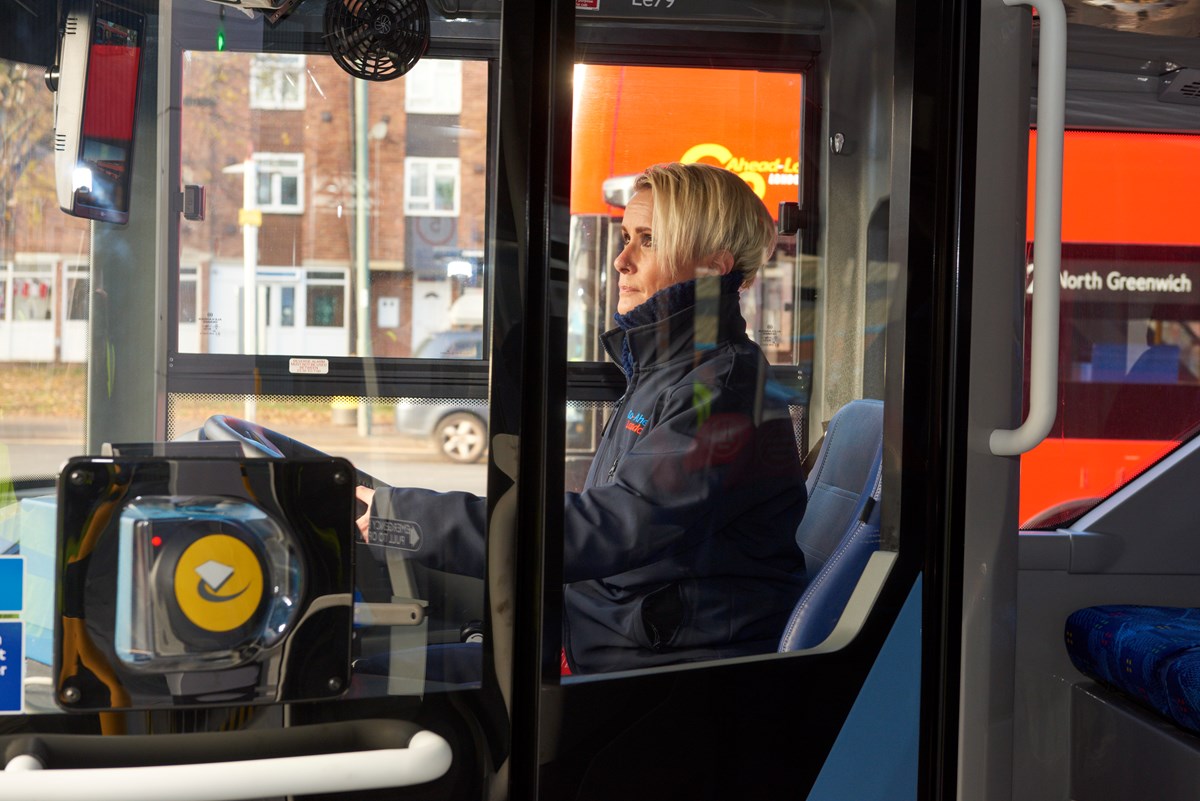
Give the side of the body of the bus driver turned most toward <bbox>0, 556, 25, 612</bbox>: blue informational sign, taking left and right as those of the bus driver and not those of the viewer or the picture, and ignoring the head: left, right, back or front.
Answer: front

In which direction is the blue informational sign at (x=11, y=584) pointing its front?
toward the camera

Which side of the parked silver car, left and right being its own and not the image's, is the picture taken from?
right

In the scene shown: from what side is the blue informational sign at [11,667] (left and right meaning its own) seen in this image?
front

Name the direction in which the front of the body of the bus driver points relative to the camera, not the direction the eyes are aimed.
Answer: to the viewer's left

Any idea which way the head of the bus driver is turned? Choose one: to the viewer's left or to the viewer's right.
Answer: to the viewer's left
